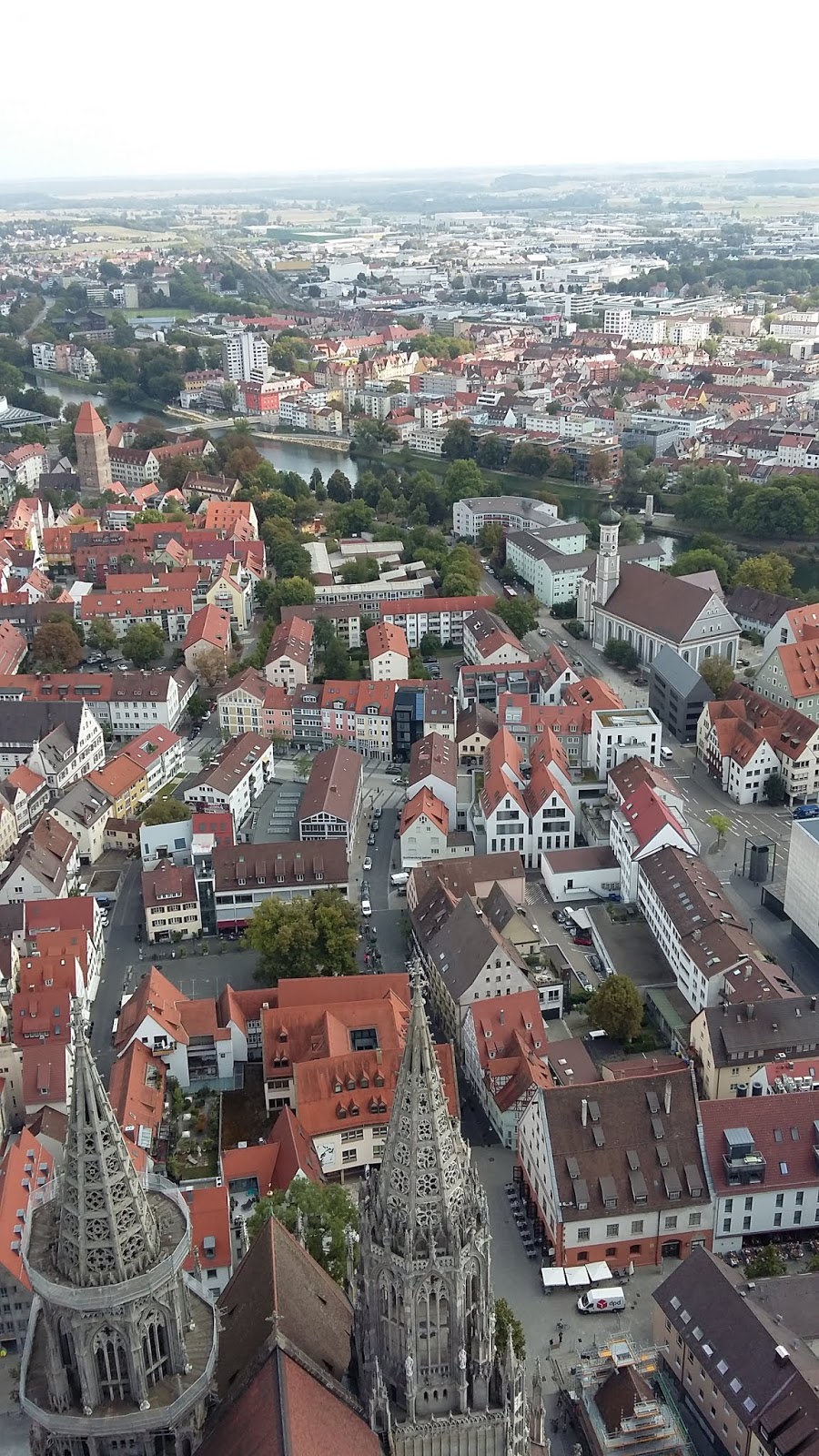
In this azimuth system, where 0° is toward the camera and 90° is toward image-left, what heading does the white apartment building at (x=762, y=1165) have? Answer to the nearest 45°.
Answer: approximately 0°

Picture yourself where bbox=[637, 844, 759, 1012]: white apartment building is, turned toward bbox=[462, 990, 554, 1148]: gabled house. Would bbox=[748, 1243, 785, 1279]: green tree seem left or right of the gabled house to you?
left

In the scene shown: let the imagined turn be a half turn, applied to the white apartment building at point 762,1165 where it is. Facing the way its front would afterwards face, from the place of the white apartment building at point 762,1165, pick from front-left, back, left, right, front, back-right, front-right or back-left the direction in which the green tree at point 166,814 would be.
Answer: front-left

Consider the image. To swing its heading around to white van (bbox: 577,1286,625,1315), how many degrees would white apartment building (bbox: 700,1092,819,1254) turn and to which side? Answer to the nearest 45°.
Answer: approximately 45° to its right

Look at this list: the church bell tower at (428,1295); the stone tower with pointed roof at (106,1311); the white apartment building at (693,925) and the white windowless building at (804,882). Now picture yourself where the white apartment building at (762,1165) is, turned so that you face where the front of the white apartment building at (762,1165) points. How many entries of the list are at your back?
2

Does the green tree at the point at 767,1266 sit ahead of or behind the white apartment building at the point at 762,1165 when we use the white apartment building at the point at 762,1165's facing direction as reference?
ahead

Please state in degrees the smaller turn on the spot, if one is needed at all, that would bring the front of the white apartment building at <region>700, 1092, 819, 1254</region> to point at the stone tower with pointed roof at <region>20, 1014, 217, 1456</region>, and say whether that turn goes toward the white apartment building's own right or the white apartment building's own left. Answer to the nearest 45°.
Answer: approximately 45° to the white apartment building's own right

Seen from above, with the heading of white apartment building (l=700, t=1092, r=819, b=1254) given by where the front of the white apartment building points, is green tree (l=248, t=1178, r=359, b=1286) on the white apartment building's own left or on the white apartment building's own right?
on the white apartment building's own right

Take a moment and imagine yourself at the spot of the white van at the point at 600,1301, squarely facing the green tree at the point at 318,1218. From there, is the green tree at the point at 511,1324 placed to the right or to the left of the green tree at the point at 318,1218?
left

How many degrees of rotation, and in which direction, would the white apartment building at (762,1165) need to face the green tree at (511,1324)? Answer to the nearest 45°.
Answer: approximately 45° to its right

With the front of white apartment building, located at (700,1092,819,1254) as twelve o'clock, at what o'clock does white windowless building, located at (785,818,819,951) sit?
white windowless building, located at (785,818,819,951) is roughly at 6 o'clock from white apartment building, located at (700,1092,819,1254).

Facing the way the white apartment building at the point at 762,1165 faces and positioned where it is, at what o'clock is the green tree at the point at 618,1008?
The green tree is roughly at 5 o'clock from the white apartment building.

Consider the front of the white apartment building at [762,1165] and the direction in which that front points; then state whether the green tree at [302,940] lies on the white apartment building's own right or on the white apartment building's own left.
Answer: on the white apartment building's own right

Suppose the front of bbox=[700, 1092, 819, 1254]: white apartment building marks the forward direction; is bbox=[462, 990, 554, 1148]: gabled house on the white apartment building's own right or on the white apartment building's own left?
on the white apartment building's own right

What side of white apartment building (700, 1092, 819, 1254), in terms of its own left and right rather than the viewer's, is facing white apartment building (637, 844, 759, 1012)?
back
